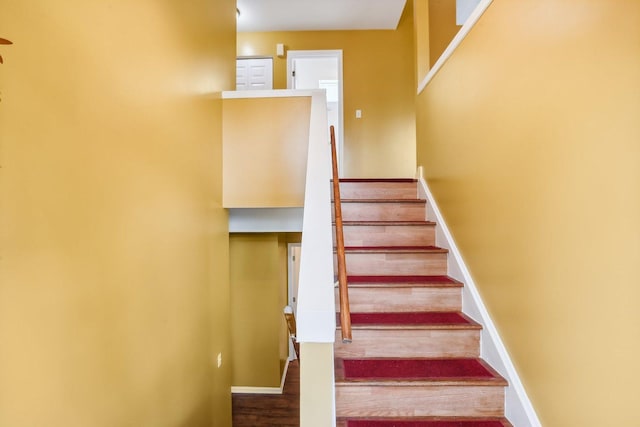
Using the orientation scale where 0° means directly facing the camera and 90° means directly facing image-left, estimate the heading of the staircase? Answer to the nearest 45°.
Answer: approximately 0°

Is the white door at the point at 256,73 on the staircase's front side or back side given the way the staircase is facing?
on the back side
